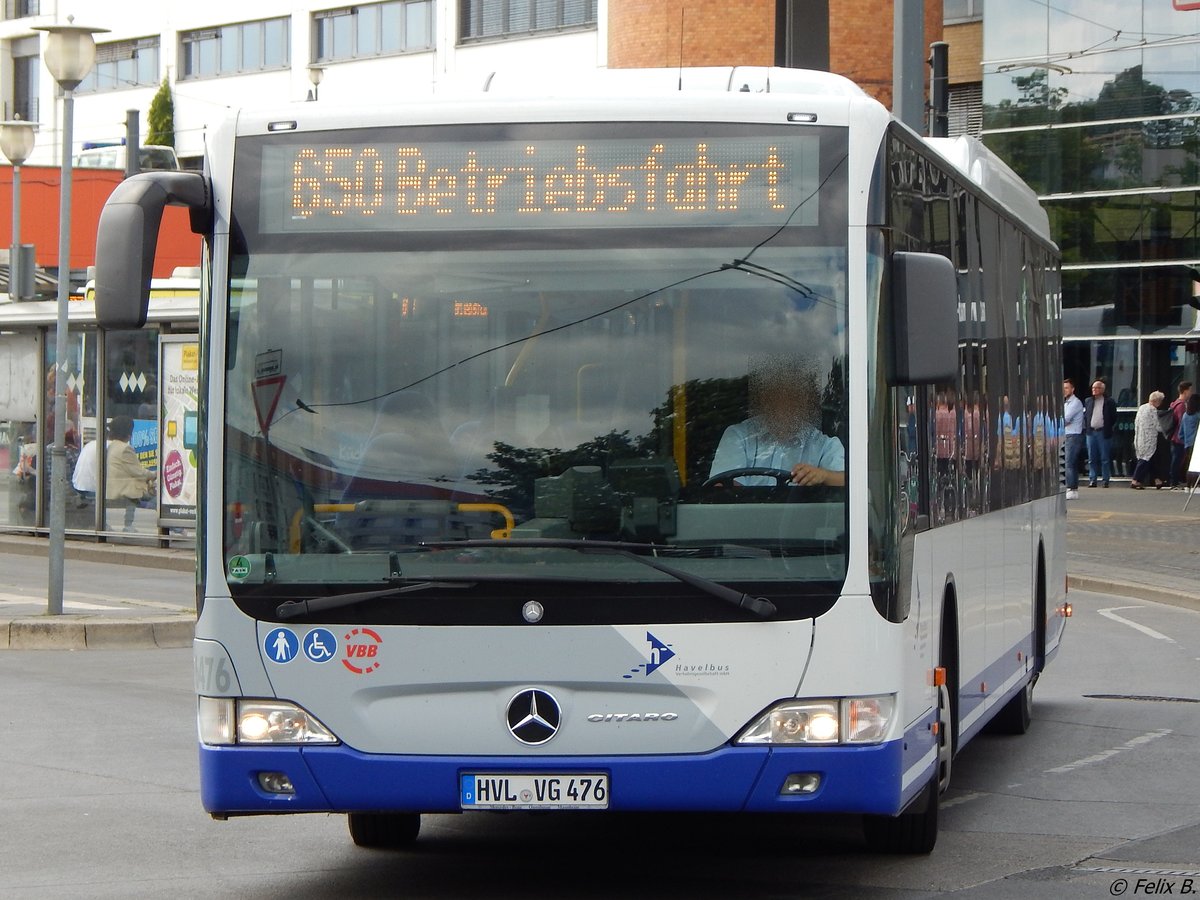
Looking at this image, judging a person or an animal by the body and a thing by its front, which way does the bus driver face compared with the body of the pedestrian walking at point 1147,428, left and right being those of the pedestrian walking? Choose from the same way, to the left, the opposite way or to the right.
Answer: to the right

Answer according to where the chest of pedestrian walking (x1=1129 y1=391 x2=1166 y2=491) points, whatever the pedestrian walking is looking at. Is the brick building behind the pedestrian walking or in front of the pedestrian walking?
behind

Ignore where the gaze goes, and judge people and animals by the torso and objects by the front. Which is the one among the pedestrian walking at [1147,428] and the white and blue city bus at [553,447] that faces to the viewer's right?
the pedestrian walking

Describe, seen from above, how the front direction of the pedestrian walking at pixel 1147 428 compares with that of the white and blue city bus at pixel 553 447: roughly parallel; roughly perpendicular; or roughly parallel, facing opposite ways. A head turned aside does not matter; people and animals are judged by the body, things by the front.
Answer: roughly perpendicular

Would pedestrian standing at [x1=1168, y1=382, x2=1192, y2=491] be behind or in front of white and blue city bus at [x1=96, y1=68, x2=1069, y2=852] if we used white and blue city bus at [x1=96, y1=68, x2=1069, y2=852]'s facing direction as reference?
behind

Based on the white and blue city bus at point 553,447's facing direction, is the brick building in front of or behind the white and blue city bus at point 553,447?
behind

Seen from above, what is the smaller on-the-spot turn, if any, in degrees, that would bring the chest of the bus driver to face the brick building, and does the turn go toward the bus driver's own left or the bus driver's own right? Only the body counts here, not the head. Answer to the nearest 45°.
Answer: approximately 180°

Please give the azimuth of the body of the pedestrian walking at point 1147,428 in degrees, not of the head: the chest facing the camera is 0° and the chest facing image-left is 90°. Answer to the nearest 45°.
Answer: approximately 270°

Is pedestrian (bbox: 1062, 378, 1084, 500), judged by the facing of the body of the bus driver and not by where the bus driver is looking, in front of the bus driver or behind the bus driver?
behind
